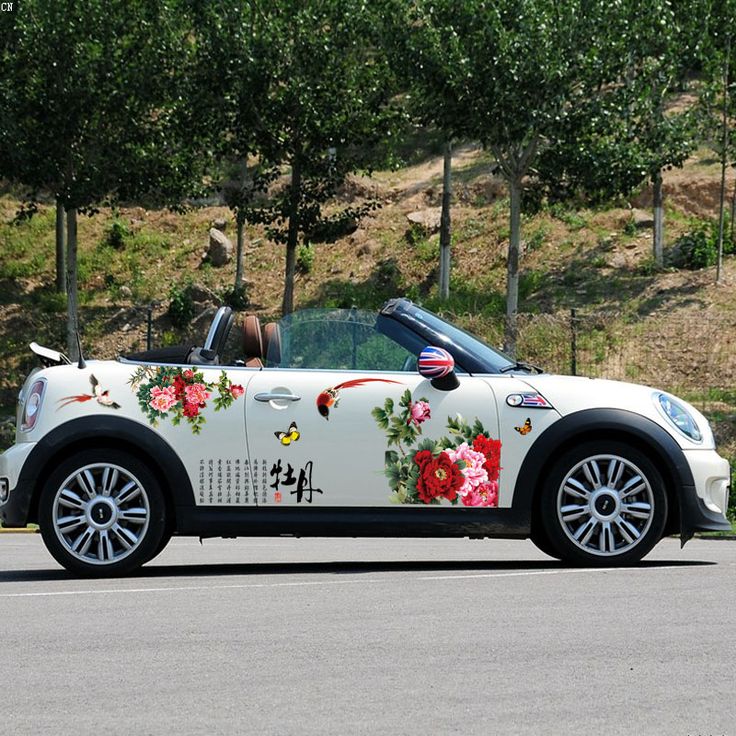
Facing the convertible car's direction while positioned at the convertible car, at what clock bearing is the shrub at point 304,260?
The shrub is roughly at 9 o'clock from the convertible car.

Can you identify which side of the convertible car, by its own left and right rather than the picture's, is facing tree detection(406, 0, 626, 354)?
left

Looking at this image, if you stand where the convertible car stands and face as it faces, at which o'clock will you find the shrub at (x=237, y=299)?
The shrub is roughly at 9 o'clock from the convertible car.

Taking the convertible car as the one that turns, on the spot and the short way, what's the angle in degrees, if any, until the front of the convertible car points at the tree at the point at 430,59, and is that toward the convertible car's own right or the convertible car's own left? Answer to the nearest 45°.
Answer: approximately 90° to the convertible car's own left

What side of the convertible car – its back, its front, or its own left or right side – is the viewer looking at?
right

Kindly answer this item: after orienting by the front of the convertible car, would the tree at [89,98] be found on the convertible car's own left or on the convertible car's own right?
on the convertible car's own left

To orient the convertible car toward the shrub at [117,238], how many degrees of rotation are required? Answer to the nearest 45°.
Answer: approximately 90° to its left

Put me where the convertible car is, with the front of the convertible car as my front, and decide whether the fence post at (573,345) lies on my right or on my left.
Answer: on my left

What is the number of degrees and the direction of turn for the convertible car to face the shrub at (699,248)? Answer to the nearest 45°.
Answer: approximately 90° to its left
